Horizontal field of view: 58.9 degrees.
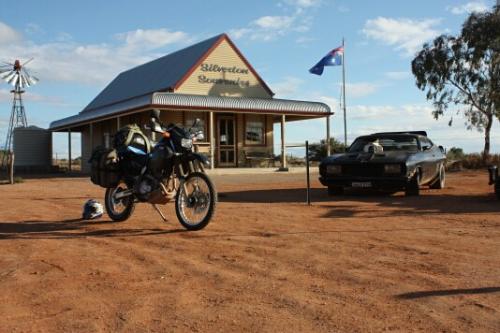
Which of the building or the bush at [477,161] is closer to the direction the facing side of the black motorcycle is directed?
the bush

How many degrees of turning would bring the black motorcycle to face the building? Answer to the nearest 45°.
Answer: approximately 135° to its left

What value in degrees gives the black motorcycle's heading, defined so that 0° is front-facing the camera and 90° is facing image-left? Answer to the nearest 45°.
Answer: approximately 315°

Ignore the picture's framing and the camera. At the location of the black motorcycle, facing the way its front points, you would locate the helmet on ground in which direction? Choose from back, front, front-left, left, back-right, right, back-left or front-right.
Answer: back

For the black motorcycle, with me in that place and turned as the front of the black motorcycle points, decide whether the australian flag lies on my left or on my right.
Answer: on my left

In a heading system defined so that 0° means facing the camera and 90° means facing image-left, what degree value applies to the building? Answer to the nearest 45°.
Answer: approximately 315°

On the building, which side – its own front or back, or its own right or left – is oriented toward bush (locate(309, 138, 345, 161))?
left

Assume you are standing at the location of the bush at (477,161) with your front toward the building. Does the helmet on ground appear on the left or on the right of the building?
left

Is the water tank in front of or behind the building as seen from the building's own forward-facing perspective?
behind

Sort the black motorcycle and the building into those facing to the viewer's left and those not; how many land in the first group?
0
